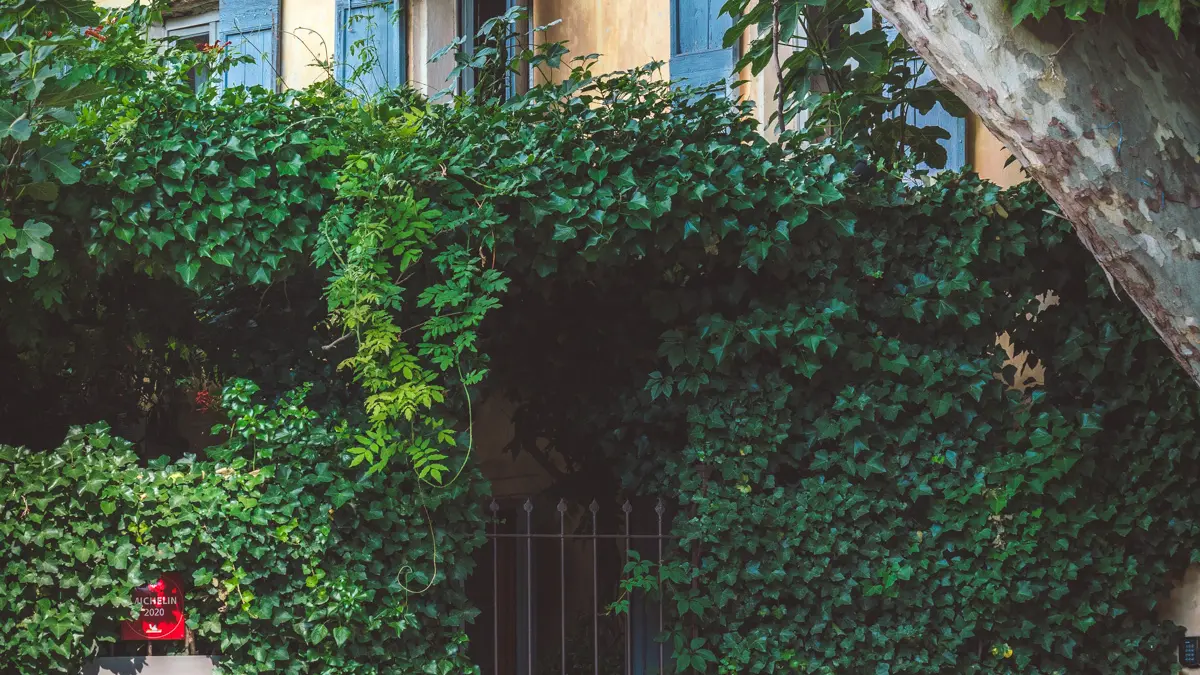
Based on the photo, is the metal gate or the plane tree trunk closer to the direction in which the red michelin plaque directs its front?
the plane tree trunk

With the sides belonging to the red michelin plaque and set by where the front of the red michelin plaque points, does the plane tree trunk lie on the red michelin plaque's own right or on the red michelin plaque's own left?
on the red michelin plaque's own left

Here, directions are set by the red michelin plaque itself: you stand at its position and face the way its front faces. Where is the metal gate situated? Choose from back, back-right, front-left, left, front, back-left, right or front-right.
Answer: back-left

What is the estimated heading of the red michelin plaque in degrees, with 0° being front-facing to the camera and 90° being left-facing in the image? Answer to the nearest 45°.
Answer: approximately 0°

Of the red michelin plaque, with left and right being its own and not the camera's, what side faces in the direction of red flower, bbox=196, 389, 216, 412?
back

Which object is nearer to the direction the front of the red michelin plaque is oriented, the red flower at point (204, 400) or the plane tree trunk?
the plane tree trunk

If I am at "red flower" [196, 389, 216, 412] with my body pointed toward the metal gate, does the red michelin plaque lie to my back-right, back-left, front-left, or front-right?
back-right

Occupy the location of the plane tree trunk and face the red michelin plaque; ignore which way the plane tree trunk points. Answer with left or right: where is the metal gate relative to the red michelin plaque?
right

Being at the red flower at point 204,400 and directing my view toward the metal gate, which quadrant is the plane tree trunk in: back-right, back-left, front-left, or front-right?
front-right
